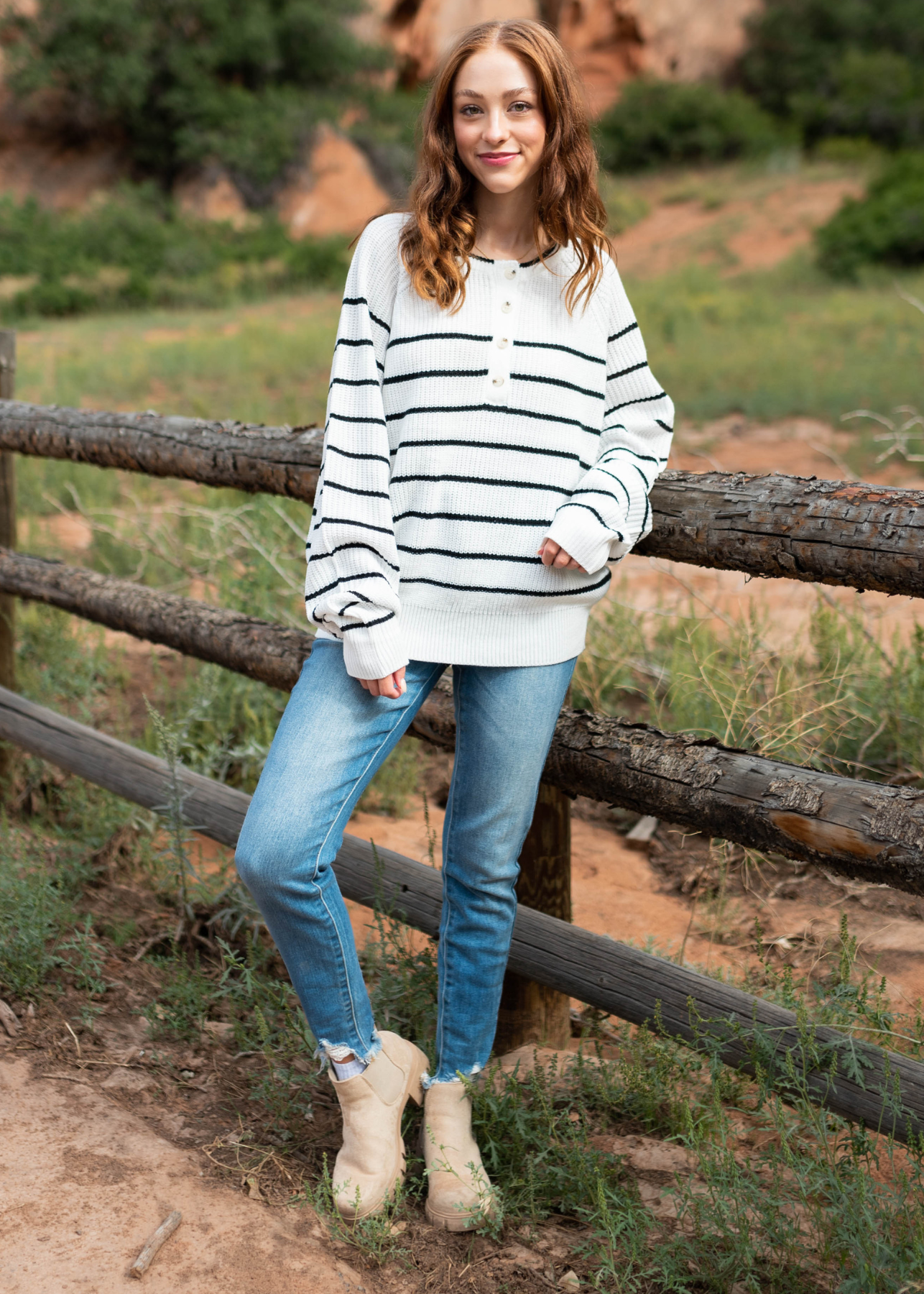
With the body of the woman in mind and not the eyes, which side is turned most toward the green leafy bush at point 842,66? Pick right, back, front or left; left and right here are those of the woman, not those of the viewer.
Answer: back

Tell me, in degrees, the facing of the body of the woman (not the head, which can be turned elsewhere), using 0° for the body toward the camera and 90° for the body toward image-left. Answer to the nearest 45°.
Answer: approximately 0°

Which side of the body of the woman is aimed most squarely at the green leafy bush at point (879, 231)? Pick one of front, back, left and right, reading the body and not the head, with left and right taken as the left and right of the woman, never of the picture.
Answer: back

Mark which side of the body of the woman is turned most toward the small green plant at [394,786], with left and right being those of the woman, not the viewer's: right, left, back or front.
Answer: back

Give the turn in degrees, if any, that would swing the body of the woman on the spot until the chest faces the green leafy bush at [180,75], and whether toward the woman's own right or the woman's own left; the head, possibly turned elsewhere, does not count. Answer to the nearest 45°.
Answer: approximately 180°

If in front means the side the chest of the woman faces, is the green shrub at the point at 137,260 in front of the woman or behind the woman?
behind

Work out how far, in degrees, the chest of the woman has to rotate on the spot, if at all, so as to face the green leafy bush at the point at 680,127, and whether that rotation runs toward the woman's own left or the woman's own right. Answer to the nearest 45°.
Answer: approximately 180°
